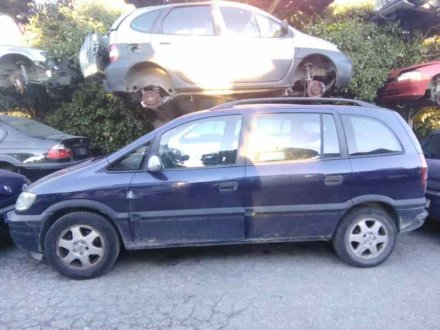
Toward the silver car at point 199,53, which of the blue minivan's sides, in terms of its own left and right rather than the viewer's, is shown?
right

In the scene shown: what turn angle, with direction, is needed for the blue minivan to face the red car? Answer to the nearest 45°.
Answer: approximately 135° to its right

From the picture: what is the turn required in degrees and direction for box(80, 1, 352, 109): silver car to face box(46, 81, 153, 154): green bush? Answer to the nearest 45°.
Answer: approximately 135° to its left

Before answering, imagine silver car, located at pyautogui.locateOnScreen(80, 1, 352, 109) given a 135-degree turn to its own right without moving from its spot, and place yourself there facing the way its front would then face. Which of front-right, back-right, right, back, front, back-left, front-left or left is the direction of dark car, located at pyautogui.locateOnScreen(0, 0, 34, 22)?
right

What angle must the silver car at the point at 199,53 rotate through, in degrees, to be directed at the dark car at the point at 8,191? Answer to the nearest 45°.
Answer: approximately 135° to its right

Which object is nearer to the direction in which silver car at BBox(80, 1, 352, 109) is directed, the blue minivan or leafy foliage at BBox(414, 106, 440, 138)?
the leafy foliage

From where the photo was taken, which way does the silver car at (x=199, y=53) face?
to the viewer's right

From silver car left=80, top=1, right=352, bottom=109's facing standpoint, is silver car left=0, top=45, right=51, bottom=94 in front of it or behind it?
behind

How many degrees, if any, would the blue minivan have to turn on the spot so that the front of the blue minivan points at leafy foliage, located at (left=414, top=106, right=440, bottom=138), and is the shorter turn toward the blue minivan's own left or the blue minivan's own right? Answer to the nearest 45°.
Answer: approximately 135° to the blue minivan's own right

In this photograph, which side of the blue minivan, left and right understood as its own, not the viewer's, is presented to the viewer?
left

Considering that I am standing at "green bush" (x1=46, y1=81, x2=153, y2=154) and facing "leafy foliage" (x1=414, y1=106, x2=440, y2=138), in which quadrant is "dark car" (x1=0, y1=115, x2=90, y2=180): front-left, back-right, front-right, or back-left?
back-right
